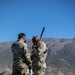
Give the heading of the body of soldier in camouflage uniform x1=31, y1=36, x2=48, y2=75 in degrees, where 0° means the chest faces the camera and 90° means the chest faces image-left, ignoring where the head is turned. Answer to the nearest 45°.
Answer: approximately 90°

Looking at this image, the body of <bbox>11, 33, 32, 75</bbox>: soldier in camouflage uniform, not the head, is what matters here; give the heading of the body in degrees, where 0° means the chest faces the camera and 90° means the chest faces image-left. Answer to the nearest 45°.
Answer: approximately 225°

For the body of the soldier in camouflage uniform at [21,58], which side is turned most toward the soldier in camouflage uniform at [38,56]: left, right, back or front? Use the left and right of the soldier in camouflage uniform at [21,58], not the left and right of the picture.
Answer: front

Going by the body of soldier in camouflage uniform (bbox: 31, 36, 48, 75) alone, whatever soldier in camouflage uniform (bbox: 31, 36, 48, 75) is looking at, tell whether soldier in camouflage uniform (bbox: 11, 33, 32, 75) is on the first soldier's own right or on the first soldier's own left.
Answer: on the first soldier's own left
